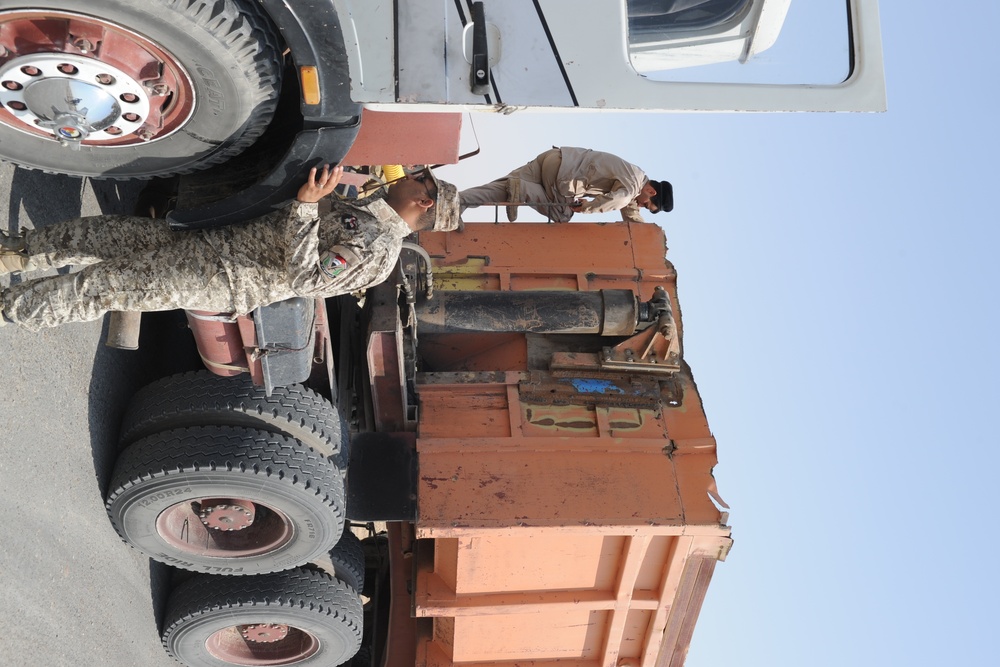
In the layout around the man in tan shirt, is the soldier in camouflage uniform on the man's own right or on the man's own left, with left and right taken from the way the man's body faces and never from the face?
on the man's own right
